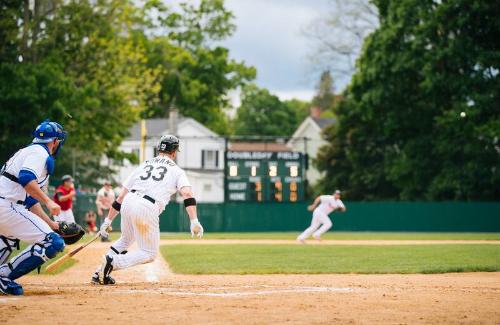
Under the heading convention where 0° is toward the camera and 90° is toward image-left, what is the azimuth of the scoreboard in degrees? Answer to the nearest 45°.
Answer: approximately 0°

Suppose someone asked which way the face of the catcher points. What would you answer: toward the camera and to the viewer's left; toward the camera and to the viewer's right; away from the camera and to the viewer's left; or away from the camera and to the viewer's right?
away from the camera and to the viewer's right

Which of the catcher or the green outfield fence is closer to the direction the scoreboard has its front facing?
the catcher

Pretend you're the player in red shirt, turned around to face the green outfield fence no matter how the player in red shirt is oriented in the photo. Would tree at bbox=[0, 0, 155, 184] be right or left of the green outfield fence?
left

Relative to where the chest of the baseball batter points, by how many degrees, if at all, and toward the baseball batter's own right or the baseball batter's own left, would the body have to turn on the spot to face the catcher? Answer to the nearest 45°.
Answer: approximately 180°

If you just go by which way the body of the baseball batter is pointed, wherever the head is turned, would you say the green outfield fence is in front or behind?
in front

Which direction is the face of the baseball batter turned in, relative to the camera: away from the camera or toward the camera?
away from the camera

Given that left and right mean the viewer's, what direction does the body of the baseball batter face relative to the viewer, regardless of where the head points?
facing away from the viewer and to the right of the viewer

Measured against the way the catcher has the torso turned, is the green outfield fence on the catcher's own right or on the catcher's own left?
on the catcher's own left

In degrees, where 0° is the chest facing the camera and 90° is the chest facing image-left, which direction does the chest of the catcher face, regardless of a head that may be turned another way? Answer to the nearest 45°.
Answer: approximately 270°

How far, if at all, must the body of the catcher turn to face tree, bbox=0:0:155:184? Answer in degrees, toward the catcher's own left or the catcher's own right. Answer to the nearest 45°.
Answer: approximately 90° to the catcher's own left
